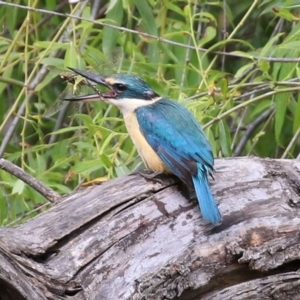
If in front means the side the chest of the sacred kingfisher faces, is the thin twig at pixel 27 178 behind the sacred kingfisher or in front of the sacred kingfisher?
in front

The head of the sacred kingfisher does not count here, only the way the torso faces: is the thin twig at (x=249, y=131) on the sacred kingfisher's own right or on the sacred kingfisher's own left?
on the sacred kingfisher's own right

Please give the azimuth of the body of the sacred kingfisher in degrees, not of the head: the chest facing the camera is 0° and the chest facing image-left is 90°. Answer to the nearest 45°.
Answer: approximately 90°

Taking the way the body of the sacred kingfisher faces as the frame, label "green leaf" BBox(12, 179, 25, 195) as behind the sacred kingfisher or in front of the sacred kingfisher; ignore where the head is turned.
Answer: in front

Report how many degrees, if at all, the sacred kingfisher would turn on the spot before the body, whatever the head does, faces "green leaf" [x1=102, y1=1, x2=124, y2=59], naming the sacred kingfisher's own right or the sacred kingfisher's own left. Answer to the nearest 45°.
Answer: approximately 90° to the sacred kingfisher's own right
